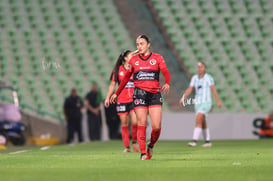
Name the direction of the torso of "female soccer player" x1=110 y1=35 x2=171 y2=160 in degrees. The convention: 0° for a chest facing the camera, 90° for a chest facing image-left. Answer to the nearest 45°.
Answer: approximately 0°
